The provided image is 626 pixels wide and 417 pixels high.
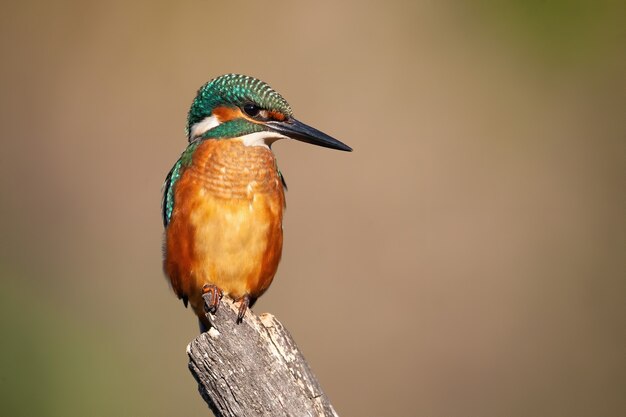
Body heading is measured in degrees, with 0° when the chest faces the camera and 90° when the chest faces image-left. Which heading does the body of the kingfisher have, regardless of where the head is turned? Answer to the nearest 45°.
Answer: approximately 315°
